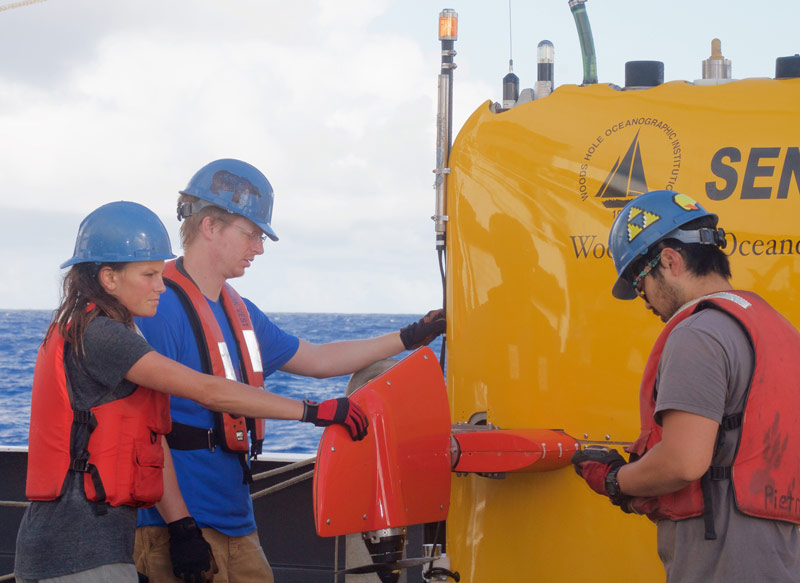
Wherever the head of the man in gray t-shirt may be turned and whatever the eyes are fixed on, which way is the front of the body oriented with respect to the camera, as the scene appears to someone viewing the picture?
to the viewer's left

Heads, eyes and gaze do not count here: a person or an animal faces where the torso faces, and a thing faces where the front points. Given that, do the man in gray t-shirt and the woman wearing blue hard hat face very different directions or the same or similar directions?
very different directions

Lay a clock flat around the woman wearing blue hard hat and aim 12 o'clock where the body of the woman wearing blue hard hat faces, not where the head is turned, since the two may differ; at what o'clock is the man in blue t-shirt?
The man in blue t-shirt is roughly at 10 o'clock from the woman wearing blue hard hat.

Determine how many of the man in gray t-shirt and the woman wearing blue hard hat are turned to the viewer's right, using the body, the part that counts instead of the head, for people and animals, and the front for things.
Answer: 1

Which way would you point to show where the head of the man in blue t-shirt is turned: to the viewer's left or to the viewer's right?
to the viewer's right

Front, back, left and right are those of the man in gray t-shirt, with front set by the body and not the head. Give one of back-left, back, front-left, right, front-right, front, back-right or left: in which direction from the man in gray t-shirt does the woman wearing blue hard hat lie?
front

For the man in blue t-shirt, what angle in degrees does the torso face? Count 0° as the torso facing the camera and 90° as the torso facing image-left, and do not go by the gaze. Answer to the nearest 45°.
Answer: approximately 315°

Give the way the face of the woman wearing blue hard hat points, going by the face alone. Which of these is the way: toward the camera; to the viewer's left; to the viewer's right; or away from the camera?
to the viewer's right

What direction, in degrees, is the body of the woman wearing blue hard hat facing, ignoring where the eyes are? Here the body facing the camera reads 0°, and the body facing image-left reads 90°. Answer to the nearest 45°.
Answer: approximately 270°

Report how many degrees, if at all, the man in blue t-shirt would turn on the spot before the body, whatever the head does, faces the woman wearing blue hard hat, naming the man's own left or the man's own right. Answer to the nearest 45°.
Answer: approximately 90° to the man's own right

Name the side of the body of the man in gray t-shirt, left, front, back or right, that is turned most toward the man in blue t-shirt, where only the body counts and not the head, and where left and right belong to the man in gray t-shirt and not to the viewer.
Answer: front

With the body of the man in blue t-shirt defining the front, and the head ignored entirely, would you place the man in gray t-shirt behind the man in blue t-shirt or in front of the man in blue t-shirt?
in front

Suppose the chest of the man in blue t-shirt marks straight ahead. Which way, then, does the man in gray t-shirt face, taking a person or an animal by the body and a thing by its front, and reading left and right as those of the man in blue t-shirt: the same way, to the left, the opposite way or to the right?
the opposite way

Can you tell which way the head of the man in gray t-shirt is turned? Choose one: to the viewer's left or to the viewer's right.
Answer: to the viewer's left

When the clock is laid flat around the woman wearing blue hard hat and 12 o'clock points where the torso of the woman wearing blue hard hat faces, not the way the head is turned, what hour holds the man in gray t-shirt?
The man in gray t-shirt is roughly at 1 o'clock from the woman wearing blue hard hat.
